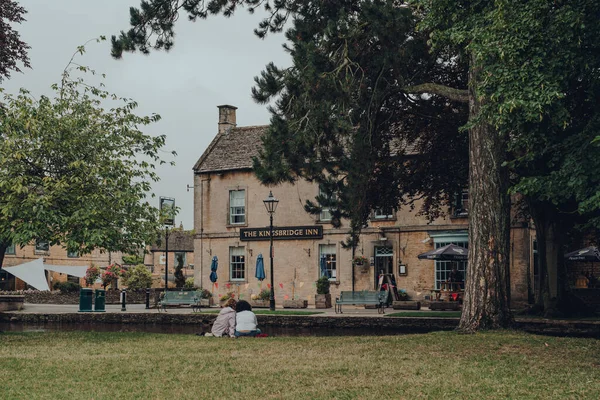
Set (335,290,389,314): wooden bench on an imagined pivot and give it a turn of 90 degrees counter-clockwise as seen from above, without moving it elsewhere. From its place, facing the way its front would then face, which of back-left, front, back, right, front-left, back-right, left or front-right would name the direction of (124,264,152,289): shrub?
back-left

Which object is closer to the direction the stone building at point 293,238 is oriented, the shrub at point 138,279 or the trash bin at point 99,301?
the trash bin

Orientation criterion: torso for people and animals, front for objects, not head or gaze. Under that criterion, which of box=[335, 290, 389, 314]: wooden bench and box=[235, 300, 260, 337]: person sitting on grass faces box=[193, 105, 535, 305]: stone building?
the person sitting on grass

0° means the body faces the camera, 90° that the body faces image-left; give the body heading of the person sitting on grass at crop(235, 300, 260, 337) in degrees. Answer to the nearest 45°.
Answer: approximately 180°

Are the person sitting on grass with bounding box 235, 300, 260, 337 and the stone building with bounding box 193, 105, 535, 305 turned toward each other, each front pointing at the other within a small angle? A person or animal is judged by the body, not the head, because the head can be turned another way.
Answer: yes

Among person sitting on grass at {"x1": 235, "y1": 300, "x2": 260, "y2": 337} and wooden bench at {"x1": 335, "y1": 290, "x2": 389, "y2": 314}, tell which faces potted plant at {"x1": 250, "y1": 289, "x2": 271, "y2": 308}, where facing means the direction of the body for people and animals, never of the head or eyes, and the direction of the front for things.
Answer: the person sitting on grass

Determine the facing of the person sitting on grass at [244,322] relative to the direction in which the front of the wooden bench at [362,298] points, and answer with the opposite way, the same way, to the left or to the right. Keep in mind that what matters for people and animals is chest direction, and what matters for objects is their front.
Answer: the opposite way

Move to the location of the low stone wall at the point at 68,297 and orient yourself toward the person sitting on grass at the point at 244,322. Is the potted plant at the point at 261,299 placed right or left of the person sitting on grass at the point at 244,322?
left

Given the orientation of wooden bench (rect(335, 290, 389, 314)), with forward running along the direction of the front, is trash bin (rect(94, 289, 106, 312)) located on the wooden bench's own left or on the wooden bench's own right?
on the wooden bench's own right

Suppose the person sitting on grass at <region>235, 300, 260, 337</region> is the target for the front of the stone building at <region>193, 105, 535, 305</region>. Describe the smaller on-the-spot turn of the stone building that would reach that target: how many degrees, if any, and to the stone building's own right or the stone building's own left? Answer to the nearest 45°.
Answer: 0° — it already faces them

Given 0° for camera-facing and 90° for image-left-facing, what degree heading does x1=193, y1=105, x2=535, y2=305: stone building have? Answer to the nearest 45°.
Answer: approximately 0°

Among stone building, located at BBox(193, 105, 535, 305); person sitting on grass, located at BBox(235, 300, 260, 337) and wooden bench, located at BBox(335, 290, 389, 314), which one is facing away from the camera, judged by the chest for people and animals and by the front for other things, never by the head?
the person sitting on grass
